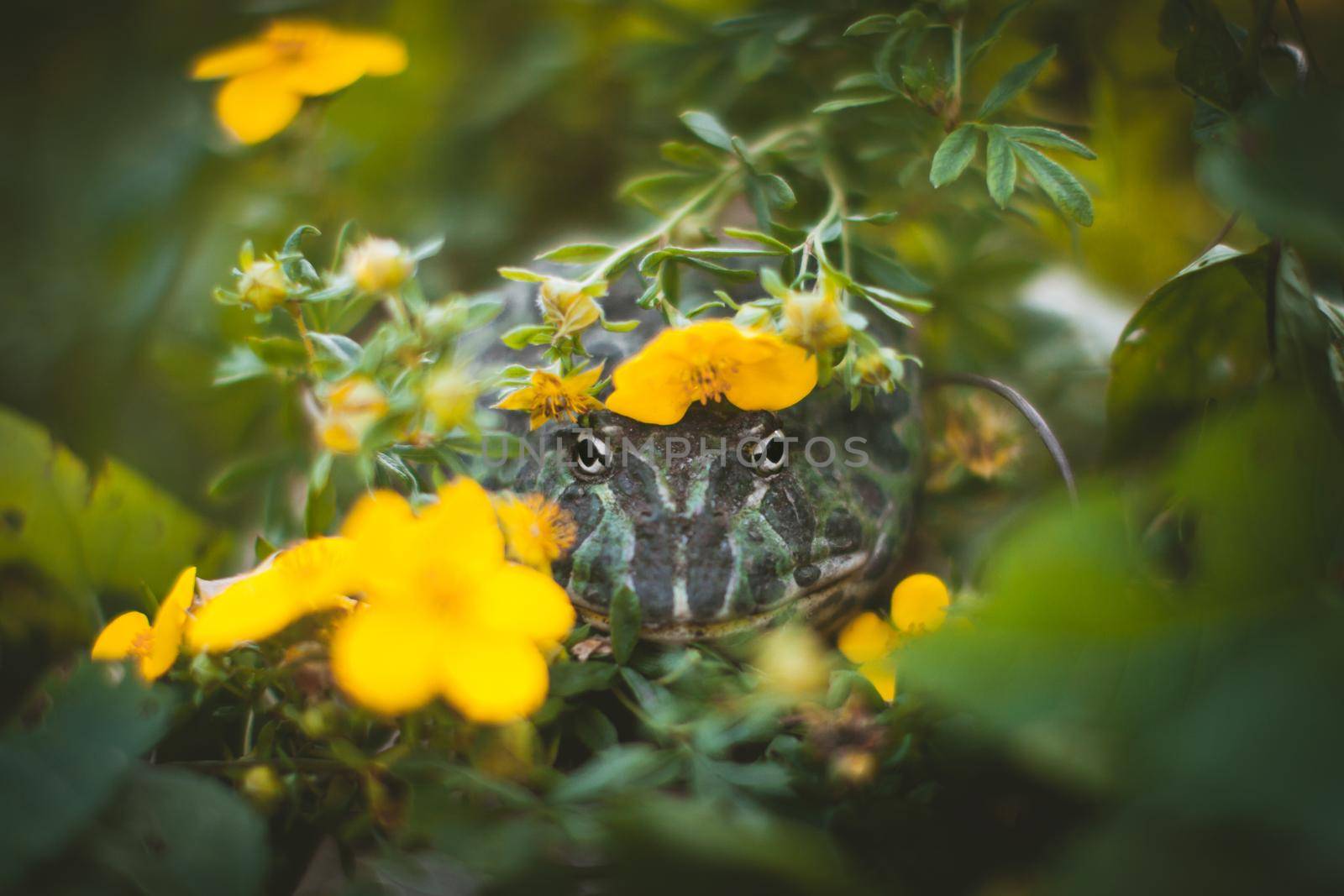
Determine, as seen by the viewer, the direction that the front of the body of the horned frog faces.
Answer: toward the camera
